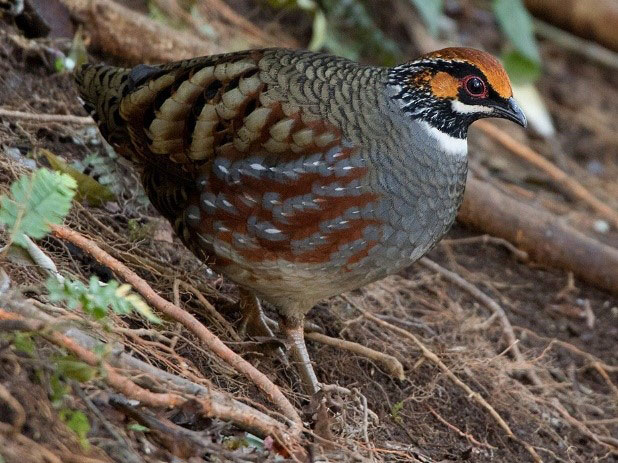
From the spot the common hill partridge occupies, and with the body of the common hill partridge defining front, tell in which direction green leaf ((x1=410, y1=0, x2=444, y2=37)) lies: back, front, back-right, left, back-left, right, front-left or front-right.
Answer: left

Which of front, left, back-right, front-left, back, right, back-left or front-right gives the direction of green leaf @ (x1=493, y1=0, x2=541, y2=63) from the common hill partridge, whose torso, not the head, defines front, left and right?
left

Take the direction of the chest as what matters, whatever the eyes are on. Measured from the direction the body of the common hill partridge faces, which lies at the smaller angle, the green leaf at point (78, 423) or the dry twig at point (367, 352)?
the dry twig

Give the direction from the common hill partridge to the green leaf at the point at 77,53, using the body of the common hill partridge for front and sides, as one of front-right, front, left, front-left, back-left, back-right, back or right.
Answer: back-left

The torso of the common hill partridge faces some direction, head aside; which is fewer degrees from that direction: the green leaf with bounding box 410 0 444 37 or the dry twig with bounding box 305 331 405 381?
the dry twig

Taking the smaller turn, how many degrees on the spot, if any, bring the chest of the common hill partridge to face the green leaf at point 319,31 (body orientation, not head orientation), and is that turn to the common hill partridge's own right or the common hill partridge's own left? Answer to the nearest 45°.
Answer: approximately 90° to the common hill partridge's own left

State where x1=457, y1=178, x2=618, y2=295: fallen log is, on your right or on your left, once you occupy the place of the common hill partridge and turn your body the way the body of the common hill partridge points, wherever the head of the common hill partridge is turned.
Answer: on your left

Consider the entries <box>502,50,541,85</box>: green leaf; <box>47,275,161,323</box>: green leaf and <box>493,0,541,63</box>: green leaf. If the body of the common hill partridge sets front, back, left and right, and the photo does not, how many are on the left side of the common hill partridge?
2

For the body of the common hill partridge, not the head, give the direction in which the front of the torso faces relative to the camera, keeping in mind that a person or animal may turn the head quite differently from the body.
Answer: to the viewer's right
